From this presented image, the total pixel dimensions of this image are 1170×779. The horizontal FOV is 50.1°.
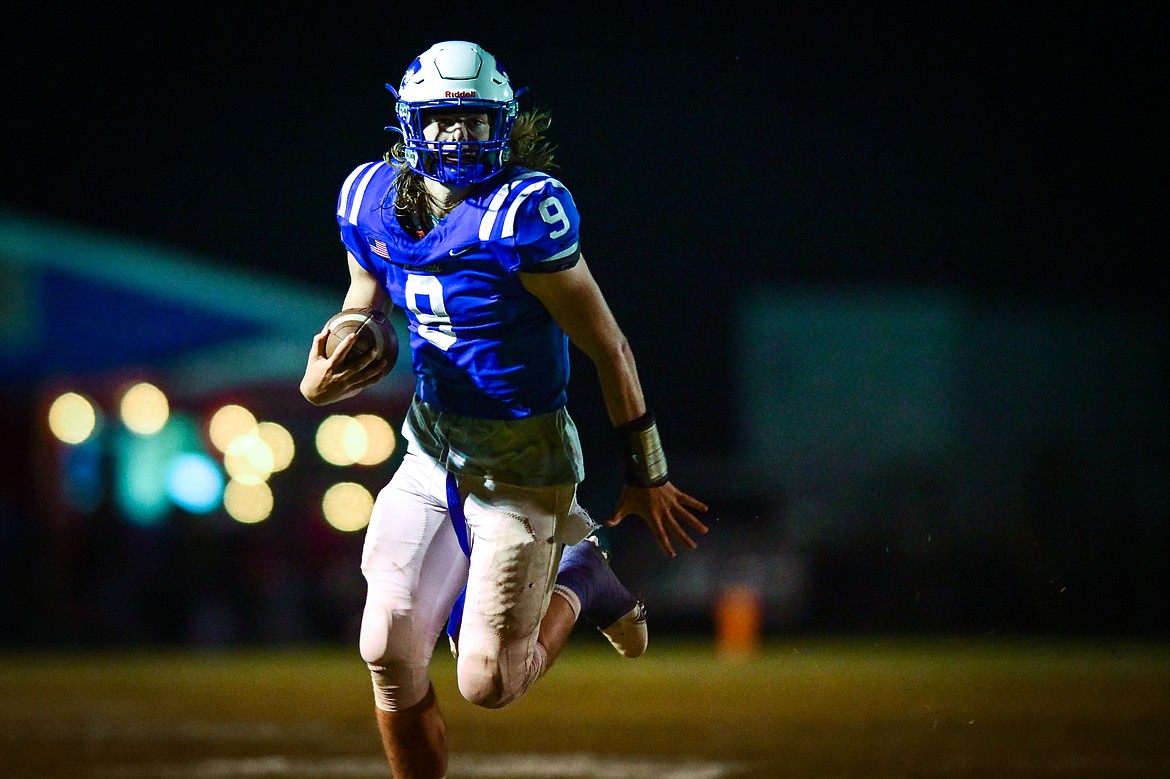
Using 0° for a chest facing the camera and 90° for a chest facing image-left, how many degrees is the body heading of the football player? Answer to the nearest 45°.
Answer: approximately 45°
